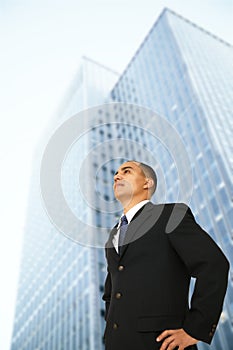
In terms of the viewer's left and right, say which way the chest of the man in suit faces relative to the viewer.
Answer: facing the viewer and to the left of the viewer
